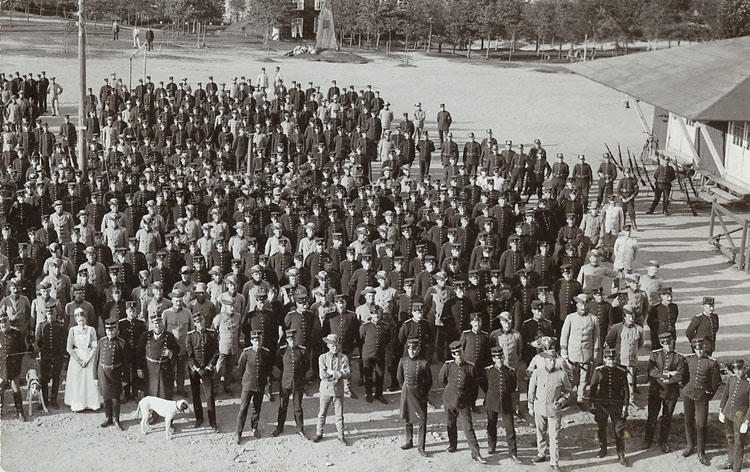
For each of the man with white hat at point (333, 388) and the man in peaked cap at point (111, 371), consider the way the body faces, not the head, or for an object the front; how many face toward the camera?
2

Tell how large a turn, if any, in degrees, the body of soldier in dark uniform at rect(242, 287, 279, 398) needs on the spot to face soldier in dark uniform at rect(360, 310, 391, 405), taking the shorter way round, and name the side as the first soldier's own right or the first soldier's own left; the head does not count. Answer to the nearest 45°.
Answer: approximately 90° to the first soldier's own left

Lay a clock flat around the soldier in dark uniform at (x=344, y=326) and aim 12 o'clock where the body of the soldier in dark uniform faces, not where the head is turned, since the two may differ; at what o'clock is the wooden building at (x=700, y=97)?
The wooden building is roughly at 7 o'clock from the soldier in dark uniform.

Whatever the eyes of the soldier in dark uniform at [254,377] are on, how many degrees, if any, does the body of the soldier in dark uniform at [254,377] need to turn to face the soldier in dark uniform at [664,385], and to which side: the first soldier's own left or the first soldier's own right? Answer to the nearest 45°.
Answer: approximately 90° to the first soldier's own left

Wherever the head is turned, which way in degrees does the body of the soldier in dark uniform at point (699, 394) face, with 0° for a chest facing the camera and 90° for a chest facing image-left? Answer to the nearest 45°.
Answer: approximately 0°

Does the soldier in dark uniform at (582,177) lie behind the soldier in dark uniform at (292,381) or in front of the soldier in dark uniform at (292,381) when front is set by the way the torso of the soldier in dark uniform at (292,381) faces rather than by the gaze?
behind

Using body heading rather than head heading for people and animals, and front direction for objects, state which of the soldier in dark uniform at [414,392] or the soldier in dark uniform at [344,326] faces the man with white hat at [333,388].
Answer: the soldier in dark uniform at [344,326]

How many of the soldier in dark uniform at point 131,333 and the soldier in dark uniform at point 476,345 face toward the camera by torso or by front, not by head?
2
